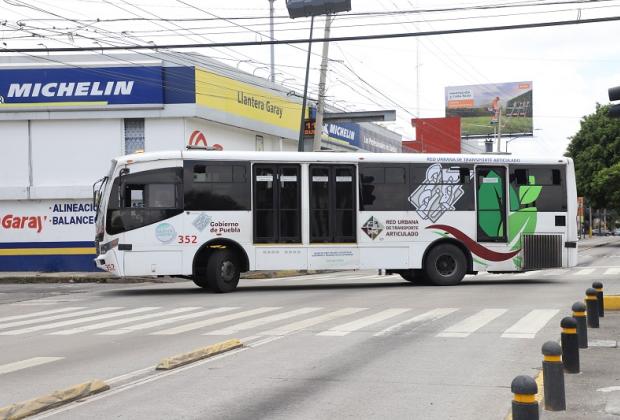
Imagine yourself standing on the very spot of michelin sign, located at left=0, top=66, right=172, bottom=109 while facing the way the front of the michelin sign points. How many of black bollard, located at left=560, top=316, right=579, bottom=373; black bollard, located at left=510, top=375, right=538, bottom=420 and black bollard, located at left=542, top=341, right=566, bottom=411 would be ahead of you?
3

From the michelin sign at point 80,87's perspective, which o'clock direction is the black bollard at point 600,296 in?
The black bollard is roughly at 11 o'clock from the michelin sign.

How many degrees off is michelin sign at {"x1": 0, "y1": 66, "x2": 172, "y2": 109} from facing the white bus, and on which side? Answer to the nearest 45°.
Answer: approximately 45° to its left

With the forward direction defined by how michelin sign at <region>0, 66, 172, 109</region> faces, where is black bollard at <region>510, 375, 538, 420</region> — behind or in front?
in front

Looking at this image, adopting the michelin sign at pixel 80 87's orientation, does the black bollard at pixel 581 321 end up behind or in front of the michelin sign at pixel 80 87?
in front

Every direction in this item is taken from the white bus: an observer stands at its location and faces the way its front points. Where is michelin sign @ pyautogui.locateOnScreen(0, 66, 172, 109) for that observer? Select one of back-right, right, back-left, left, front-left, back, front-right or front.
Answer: front-right

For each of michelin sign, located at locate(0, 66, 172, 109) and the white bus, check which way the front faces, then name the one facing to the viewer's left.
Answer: the white bus

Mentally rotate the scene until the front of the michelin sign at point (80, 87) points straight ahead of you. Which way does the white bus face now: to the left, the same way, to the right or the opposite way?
to the right

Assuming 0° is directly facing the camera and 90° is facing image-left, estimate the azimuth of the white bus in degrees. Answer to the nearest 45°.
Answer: approximately 90°

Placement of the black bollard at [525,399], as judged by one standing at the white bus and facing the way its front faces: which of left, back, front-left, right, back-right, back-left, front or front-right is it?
left

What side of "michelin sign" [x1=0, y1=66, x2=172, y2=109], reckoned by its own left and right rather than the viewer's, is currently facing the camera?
front

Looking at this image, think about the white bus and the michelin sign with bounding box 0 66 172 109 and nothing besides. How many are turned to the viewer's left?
1

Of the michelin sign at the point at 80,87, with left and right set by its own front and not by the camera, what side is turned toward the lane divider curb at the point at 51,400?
front

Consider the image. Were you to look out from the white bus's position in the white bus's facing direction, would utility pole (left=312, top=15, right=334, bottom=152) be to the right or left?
on its right

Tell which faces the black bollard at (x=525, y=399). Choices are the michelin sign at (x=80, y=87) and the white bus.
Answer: the michelin sign
